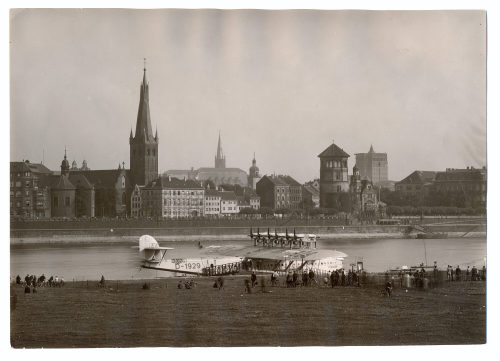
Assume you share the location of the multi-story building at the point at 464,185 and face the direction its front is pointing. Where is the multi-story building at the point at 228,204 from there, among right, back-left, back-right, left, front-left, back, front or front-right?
right

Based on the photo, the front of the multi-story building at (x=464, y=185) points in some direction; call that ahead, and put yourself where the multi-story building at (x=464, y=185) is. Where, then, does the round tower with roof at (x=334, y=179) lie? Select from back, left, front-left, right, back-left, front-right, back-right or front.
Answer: right

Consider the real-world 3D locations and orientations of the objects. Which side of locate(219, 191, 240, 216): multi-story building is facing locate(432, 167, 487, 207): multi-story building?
left

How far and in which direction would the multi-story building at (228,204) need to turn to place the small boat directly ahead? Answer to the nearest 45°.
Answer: approximately 90° to its left

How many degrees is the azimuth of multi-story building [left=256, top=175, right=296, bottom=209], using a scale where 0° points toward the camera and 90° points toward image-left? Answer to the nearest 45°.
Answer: approximately 315°

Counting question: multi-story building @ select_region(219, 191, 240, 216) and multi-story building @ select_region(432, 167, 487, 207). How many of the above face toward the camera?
2

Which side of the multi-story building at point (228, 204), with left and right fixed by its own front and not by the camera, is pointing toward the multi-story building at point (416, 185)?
left

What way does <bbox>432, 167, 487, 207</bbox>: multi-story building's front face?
toward the camera
